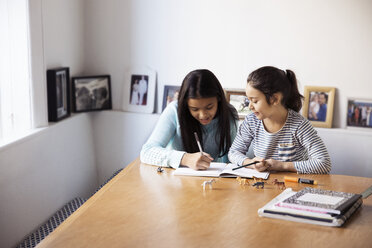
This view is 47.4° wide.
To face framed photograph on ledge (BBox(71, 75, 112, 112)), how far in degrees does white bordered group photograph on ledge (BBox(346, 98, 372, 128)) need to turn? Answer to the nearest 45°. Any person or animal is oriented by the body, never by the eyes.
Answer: approximately 90° to its right

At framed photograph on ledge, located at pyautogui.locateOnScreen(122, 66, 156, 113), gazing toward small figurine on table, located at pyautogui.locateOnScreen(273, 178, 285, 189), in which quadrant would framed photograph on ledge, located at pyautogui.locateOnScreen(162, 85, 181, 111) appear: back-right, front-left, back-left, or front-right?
front-left

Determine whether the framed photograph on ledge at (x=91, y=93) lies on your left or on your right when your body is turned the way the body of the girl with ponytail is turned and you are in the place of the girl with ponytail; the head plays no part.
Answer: on your right

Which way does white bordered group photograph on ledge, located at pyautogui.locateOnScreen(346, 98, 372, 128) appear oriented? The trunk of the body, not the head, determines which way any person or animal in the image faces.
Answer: toward the camera

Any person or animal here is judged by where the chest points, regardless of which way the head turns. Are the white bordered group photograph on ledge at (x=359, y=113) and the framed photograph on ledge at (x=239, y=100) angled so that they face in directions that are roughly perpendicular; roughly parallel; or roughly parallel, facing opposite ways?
roughly parallel

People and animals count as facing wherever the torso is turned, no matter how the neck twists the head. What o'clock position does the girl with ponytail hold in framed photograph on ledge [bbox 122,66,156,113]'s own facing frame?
The girl with ponytail is roughly at 11 o'clock from the framed photograph on ledge.

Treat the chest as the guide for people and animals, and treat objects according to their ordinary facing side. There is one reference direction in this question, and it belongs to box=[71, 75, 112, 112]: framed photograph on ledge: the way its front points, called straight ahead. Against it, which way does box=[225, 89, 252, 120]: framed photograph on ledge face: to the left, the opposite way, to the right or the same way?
the same way

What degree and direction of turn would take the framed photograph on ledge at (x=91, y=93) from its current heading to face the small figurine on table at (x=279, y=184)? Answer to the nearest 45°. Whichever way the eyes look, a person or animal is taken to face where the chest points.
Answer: approximately 45° to its left

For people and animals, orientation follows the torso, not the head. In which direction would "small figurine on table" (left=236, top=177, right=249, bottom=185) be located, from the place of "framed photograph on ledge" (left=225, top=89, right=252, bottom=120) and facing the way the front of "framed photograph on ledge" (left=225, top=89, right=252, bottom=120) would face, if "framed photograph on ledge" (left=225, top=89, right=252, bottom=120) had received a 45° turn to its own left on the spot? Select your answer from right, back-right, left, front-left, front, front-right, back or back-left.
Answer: front-right

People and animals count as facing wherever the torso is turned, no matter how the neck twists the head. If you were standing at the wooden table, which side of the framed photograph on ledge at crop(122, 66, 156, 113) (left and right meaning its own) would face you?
front

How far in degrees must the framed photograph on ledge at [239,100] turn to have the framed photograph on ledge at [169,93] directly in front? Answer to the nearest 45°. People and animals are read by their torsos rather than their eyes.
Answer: approximately 90° to its right

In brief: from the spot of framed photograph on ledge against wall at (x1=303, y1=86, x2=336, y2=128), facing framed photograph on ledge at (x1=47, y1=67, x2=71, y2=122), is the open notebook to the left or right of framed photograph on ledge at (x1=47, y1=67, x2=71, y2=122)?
left

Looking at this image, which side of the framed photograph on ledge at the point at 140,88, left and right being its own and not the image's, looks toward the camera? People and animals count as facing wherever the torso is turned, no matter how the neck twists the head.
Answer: front

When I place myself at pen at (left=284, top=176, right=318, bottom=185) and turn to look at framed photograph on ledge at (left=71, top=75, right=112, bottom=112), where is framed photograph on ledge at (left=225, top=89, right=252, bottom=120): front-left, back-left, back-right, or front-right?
front-right

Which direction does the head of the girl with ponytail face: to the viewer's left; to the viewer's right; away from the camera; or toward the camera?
to the viewer's left

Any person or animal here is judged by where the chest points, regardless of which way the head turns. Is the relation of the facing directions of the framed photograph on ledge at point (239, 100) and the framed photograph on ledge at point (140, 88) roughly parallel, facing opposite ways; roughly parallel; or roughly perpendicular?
roughly parallel

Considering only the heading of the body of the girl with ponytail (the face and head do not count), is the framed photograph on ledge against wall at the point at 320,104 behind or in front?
behind

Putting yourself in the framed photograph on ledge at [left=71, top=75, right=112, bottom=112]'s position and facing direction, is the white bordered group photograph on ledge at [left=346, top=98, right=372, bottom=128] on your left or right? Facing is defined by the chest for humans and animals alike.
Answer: on your left
